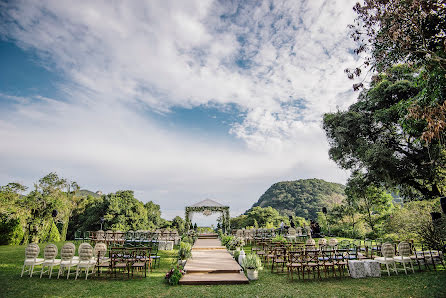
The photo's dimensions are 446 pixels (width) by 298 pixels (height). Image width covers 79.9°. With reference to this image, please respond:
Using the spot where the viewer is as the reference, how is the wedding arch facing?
facing the viewer

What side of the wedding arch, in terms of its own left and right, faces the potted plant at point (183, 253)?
front

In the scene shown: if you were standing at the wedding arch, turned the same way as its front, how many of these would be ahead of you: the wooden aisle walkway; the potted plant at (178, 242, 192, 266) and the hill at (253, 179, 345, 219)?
2

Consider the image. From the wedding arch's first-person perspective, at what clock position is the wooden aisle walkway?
The wooden aisle walkway is roughly at 12 o'clock from the wedding arch.

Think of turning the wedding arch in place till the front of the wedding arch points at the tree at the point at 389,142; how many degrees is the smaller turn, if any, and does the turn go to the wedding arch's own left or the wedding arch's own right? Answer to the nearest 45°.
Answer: approximately 45° to the wedding arch's own left

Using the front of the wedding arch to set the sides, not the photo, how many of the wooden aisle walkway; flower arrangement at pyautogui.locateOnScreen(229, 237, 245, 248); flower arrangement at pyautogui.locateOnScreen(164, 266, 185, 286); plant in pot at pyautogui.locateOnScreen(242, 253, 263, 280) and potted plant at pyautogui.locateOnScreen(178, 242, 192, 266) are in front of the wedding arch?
5

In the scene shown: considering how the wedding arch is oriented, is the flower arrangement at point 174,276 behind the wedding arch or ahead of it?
ahead

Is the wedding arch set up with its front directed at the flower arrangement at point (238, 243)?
yes

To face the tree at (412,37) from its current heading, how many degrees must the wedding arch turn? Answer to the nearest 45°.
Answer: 0° — it already faces it

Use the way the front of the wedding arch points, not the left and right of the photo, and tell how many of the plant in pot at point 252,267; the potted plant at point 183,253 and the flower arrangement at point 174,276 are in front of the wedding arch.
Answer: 3

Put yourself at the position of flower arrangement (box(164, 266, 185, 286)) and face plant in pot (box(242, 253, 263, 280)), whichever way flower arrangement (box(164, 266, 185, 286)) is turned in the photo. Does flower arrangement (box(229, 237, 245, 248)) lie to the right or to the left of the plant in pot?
left

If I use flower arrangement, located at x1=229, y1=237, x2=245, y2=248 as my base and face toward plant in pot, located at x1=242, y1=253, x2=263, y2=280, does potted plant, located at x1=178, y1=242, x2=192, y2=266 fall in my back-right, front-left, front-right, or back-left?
front-right

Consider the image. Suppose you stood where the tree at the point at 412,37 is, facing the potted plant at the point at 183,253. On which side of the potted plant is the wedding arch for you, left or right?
right
